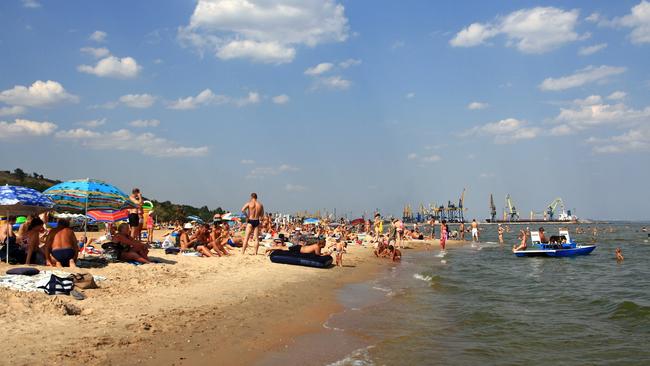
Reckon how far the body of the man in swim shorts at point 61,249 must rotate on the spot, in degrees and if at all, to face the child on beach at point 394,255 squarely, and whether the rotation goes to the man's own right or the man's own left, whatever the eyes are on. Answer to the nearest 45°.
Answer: approximately 45° to the man's own right

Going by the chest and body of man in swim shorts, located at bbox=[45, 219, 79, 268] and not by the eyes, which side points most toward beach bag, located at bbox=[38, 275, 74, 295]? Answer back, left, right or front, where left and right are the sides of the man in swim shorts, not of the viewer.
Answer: back

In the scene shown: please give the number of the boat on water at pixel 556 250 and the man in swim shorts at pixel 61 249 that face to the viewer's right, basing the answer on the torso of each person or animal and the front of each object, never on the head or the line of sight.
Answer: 1

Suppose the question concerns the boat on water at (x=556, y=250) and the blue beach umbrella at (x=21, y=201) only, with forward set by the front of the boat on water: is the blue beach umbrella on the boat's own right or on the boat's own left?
on the boat's own right

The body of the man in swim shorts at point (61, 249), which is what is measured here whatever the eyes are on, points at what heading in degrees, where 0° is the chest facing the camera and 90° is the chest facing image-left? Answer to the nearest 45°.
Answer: approximately 180°

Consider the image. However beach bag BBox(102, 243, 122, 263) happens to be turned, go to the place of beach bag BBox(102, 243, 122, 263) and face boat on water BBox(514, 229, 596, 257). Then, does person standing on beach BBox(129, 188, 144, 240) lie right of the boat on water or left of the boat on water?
left

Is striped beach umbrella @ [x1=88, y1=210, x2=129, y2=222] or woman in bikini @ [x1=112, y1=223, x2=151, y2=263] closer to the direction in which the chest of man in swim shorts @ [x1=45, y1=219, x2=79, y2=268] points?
the striped beach umbrella

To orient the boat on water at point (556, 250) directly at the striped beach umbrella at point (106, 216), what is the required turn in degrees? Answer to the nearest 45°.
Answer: approximately 135° to its right

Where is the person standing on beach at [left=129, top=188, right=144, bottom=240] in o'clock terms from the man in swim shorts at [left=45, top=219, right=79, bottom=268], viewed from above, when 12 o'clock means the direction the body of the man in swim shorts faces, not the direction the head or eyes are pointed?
The person standing on beach is roughly at 1 o'clock from the man in swim shorts.

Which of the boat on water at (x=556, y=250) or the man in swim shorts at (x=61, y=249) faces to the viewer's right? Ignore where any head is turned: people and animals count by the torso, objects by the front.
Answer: the boat on water

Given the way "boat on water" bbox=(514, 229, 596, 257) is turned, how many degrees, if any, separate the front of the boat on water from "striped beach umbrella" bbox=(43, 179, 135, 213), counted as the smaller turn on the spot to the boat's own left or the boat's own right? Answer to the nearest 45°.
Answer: approximately 135° to the boat's own right

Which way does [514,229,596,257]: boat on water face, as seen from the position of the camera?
facing to the right of the viewer

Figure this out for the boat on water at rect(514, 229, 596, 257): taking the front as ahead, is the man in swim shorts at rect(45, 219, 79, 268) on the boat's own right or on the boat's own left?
on the boat's own right
